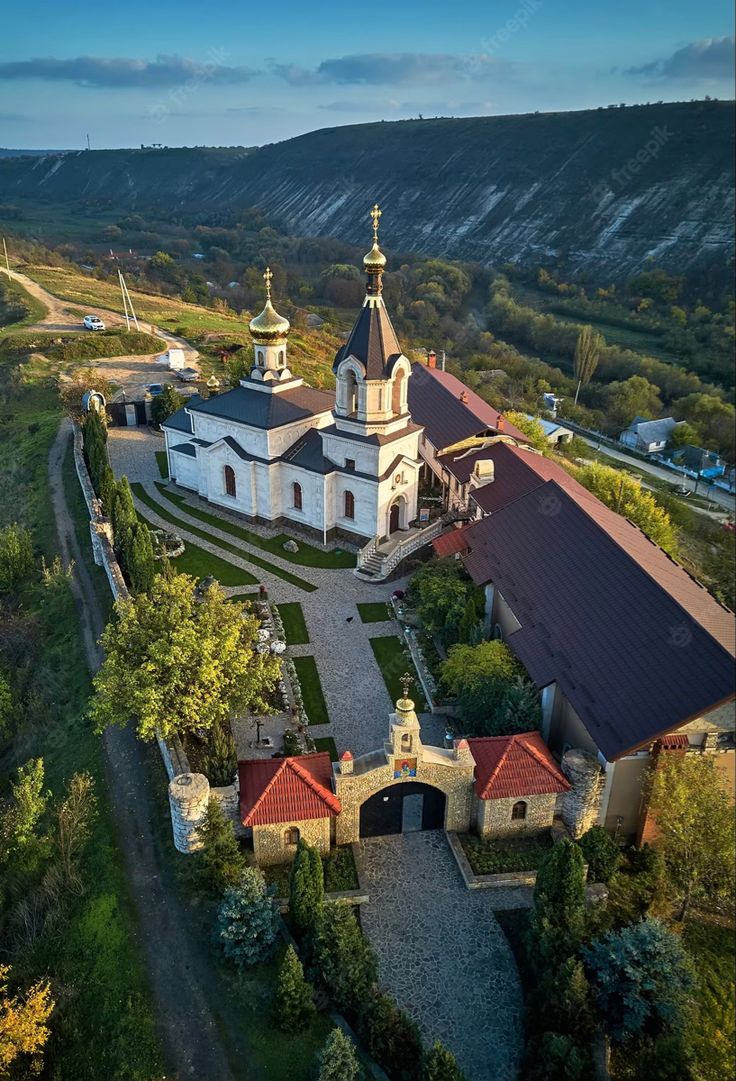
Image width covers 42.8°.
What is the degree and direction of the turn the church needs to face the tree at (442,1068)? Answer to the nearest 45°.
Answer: approximately 45° to its right

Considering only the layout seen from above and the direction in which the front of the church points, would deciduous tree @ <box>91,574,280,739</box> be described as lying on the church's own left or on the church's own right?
on the church's own right

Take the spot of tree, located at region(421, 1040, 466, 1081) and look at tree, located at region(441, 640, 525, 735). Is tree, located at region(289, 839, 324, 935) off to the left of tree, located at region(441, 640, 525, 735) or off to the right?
left

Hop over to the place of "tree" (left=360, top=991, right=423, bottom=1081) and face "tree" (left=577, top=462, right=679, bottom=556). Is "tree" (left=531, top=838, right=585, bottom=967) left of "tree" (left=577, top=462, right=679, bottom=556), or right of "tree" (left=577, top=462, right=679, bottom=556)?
right

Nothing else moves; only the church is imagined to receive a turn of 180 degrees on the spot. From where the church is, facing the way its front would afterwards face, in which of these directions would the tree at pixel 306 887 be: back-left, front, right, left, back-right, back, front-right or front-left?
back-left

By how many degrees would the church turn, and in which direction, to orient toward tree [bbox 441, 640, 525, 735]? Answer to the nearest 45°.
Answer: approximately 45° to its right

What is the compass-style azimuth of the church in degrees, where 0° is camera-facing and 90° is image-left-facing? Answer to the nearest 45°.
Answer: approximately 315°

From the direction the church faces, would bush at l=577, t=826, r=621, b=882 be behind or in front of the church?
in front

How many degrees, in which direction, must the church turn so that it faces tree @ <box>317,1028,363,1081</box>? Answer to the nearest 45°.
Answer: approximately 45° to its right

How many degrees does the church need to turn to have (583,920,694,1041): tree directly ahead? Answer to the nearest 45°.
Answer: approximately 45° to its right

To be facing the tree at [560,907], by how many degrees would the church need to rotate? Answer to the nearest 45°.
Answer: approximately 45° to its right

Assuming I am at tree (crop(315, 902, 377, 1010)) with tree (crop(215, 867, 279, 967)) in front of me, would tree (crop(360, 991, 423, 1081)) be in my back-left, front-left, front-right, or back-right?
back-left
